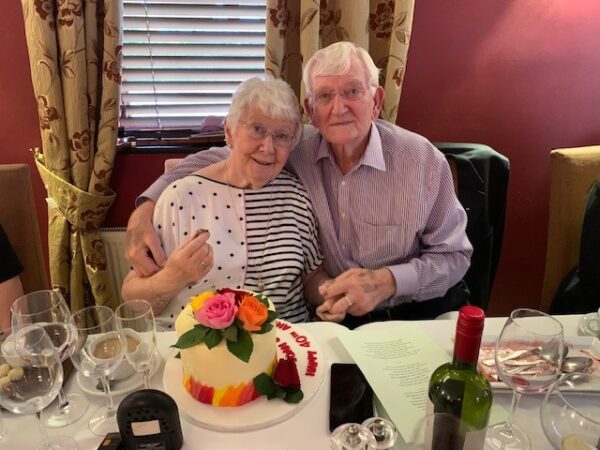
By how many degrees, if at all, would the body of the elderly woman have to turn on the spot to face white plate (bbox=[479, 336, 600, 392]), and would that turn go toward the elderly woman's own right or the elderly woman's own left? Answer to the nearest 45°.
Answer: approximately 45° to the elderly woman's own left

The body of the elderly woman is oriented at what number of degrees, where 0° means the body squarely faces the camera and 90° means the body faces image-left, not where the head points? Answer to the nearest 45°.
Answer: approximately 0°

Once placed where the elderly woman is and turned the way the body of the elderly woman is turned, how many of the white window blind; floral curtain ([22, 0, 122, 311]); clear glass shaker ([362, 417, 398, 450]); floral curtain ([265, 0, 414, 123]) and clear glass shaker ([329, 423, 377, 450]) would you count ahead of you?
2

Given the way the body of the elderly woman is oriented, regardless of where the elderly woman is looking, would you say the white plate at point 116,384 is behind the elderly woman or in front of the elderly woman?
in front

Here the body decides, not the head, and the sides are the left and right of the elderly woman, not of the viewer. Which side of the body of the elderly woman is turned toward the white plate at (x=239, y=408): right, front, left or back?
front

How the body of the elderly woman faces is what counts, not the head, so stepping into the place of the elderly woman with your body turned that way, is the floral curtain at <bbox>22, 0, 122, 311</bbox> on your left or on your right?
on your right

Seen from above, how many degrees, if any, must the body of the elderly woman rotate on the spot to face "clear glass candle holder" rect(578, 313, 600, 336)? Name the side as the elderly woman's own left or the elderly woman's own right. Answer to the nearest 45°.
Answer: approximately 45° to the elderly woman's own left

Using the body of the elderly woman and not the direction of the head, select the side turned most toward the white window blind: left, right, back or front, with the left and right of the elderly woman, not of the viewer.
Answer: back

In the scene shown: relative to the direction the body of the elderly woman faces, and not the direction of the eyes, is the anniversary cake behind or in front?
in front

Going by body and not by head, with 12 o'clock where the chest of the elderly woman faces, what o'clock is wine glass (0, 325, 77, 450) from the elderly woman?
The wine glass is roughly at 1 o'clock from the elderly woman.

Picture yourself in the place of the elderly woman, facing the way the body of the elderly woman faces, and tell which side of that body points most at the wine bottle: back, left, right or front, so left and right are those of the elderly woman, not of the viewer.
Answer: front

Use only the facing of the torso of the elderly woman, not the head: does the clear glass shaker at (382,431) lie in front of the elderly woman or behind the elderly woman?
in front

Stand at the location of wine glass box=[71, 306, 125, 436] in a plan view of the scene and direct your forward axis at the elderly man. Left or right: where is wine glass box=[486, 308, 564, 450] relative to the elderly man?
right

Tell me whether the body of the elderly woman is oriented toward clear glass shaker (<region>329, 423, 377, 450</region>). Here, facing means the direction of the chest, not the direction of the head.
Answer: yes

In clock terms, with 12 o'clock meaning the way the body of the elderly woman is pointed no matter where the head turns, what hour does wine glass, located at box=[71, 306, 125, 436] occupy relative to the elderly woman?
The wine glass is roughly at 1 o'clock from the elderly woman.
